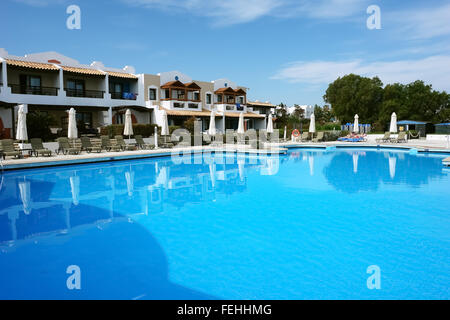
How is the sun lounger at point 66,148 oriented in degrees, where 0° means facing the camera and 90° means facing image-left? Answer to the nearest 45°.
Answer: approximately 315°
